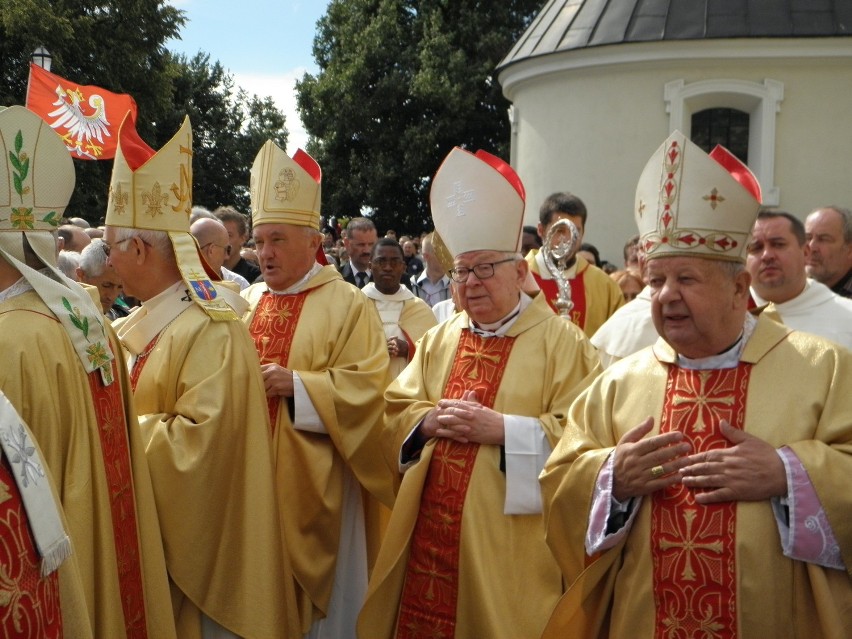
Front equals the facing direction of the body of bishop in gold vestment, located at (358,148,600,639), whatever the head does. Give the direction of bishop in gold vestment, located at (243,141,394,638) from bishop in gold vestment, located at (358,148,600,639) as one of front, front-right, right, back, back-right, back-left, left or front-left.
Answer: right

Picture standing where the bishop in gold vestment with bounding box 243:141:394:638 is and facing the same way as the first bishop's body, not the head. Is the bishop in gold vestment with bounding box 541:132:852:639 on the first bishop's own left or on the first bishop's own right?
on the first bishop's own left

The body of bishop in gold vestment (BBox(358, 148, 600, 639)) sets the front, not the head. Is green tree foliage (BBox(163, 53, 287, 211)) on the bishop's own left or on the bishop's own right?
on the bishop's own right

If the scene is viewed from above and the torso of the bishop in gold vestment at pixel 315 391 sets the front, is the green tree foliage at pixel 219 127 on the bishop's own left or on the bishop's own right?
on the bishop's own right

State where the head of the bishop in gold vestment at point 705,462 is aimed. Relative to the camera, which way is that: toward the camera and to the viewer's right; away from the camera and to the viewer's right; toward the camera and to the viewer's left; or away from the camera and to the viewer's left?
toward the camera and to the viewer's left

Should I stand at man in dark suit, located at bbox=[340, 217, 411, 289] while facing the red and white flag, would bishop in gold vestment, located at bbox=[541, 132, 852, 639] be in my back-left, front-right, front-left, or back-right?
back-left

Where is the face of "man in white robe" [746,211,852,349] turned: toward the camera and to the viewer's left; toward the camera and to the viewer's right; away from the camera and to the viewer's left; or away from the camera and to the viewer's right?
toward the camera and to the viewer's left

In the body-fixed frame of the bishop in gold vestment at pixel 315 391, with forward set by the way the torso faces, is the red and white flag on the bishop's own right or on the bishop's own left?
on the bishop's own right

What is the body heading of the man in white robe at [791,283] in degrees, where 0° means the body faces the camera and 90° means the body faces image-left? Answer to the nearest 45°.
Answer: approximately 45°

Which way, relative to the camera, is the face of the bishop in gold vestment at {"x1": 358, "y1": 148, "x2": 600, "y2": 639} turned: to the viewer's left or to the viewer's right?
to the viewer's left

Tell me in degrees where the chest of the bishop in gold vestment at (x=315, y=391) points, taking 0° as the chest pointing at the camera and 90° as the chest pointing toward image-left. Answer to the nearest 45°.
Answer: approximately 45°

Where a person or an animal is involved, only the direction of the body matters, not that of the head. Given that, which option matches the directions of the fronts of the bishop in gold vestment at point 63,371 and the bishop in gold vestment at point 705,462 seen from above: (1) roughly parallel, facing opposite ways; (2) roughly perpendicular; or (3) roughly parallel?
roughly perpendicular

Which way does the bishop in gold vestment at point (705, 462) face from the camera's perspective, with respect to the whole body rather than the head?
toward the camera
